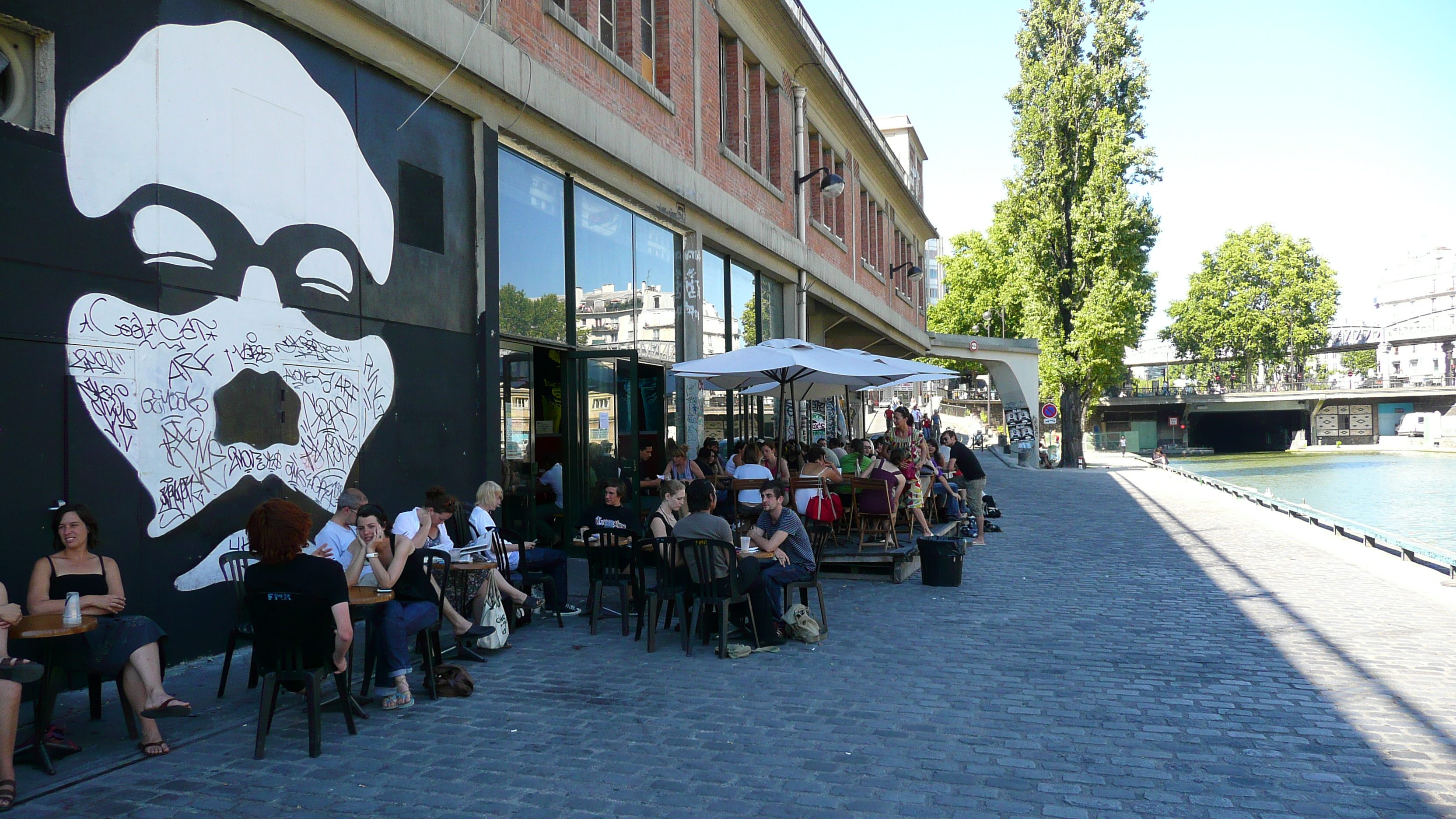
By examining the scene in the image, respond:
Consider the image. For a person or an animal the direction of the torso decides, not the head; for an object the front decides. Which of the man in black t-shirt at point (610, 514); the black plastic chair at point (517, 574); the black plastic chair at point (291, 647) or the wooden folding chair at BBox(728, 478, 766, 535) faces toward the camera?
the man in black t-shirt

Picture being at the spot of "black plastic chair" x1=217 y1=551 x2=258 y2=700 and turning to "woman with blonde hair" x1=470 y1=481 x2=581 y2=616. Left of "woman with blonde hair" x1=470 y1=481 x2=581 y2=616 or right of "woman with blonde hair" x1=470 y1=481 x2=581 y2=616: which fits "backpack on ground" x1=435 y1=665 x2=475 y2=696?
right

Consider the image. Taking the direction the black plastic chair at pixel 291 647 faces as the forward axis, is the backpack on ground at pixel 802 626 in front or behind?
in front

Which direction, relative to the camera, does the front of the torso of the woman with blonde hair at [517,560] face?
to the viewer's right

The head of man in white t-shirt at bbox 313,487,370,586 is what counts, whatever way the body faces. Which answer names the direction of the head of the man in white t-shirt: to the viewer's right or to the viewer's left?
to the viewer's right

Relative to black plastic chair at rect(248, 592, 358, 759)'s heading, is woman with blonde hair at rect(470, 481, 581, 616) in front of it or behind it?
in front

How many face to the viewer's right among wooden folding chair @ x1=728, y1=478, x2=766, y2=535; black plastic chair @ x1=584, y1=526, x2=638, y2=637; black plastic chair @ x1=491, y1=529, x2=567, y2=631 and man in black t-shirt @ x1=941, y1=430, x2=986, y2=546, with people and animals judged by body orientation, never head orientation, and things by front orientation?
1

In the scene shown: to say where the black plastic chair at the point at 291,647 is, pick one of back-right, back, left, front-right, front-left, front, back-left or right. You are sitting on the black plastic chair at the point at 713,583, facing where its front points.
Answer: back

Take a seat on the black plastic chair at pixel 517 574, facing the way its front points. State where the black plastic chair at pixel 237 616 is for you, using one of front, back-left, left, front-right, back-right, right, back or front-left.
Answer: back-right

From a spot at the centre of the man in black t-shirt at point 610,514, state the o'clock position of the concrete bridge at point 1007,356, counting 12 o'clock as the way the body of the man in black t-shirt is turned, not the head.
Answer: The concrete bridge is roughly at 7 o'clock from the man in black t-shirt.
